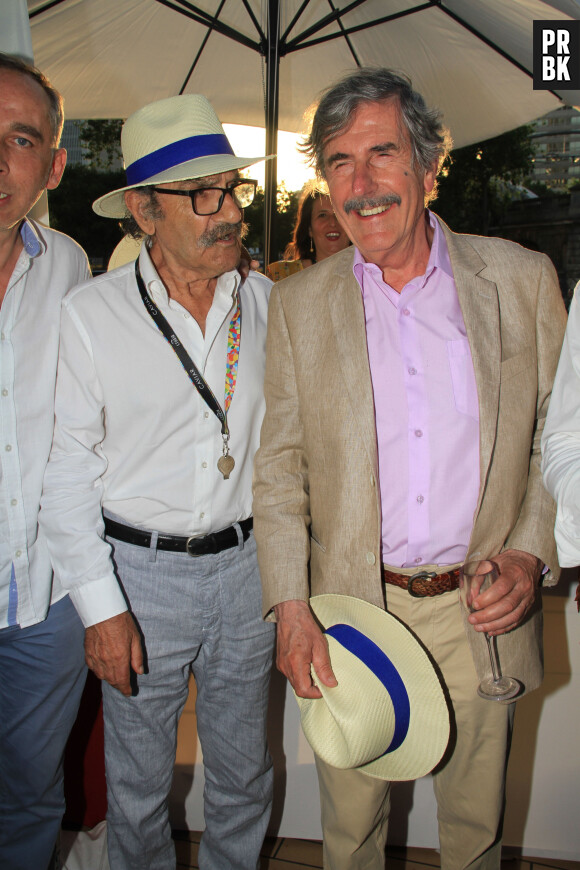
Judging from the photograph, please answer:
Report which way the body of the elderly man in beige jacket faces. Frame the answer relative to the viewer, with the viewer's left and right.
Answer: facing the viewer

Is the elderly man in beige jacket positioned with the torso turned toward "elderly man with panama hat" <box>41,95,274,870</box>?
no

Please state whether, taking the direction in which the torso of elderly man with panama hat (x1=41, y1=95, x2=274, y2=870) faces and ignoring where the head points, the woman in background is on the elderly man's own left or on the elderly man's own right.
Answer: on the elderly man's own left

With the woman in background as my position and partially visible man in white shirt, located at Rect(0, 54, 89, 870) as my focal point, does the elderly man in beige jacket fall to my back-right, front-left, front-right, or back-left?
front-left

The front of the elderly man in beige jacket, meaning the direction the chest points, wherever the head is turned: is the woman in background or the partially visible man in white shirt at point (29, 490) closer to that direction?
the partially visible man in white shirt

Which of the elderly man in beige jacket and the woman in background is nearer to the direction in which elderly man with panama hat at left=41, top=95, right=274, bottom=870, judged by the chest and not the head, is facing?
the elderly man in beige jacket

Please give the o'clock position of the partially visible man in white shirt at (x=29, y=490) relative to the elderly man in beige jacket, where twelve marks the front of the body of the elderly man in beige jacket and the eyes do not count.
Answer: The partially visible man in white shirt is roughly at 3 o'clock from the elderly man in beige jacket.

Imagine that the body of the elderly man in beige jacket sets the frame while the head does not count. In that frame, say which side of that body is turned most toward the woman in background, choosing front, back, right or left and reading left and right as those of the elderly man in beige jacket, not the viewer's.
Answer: back

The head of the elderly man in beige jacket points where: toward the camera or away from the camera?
toward the camera

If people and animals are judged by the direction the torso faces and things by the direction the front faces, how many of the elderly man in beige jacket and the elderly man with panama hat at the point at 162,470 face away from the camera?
0

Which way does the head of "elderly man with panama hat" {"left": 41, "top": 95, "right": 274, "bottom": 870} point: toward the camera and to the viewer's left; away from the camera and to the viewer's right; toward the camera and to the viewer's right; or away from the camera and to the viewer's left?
toward the camera and to the viewer's right
